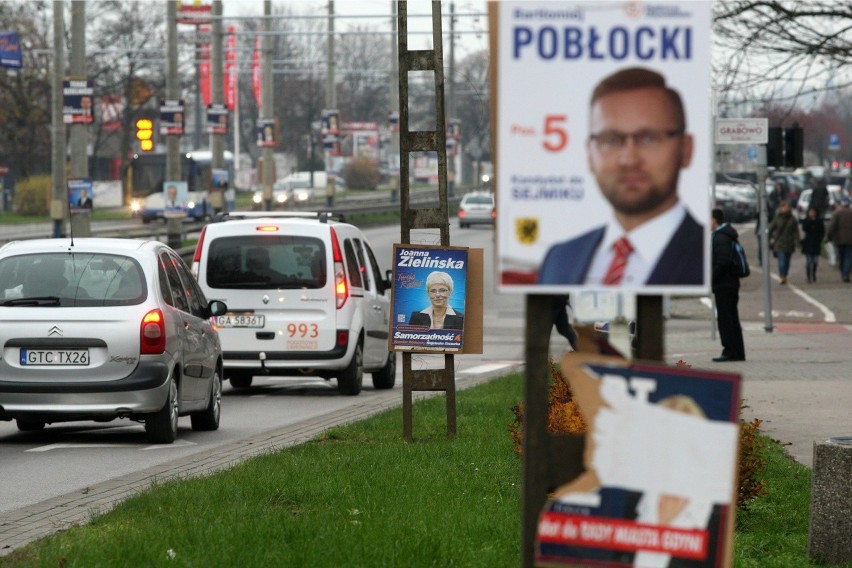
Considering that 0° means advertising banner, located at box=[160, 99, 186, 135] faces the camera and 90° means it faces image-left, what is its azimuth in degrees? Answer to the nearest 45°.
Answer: approximately 0°

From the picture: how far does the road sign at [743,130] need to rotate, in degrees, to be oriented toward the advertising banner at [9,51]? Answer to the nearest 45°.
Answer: approximately 135° to its right

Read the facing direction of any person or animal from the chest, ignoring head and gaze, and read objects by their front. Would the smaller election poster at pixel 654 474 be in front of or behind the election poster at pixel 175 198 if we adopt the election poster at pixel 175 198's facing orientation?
in front

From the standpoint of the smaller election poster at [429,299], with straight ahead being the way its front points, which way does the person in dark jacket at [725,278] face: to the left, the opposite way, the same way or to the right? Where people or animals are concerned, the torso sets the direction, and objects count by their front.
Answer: to the right

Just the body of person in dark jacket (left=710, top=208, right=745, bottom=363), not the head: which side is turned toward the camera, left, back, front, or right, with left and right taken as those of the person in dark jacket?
left

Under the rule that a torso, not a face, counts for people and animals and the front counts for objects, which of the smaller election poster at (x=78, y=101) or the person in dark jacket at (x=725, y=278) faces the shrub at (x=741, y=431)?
the smaller election poster

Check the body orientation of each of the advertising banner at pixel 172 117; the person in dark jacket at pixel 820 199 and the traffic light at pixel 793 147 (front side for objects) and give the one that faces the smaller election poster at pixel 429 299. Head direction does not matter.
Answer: the advertising banner

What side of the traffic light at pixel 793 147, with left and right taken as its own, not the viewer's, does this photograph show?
back

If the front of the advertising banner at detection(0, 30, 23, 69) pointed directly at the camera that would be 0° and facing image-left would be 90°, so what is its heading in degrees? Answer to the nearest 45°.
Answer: approximately 0°

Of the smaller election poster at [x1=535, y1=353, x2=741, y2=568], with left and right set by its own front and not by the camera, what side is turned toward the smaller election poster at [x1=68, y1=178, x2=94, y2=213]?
back

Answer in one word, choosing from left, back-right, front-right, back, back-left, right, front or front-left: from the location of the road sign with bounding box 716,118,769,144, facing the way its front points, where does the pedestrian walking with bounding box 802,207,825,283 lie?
back
